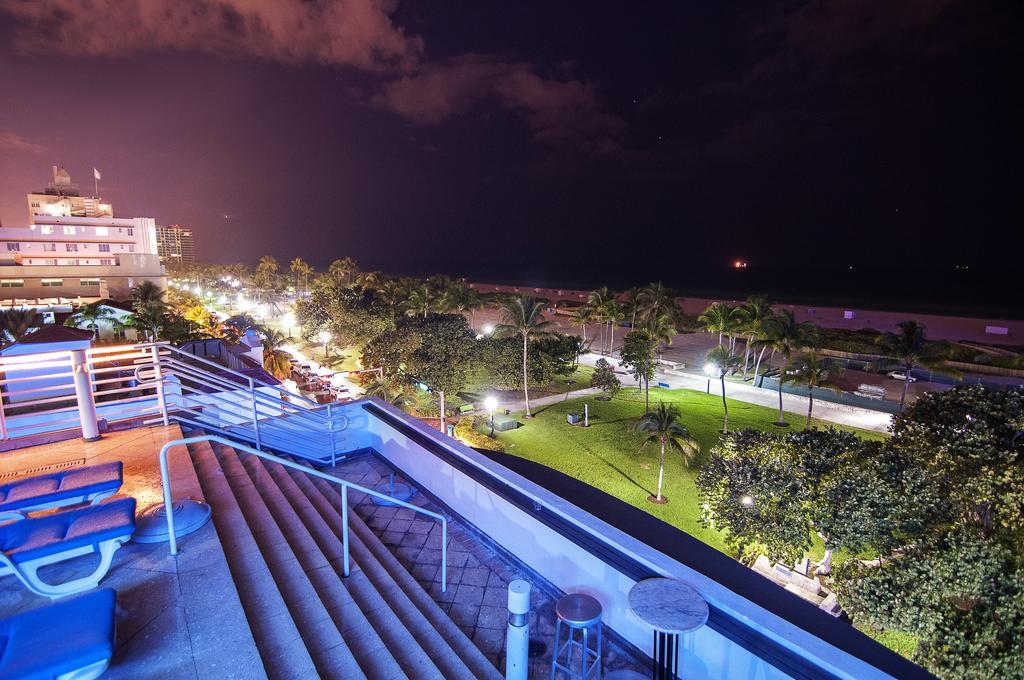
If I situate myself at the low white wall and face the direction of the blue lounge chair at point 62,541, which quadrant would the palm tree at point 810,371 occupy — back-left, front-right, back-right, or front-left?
back-right

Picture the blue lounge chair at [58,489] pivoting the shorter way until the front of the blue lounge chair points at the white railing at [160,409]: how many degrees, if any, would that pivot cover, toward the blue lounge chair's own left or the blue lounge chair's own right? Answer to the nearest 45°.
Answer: approximately 90° to the blue lounge chair's own left

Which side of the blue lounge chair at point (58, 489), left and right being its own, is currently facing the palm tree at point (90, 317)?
left

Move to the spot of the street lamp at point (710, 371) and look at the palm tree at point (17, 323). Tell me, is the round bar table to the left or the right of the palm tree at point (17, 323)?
left

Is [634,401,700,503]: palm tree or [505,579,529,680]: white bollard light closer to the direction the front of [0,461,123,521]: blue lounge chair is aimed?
the palm tree

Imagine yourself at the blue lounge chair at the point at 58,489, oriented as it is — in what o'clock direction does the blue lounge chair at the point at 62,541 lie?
the blue lounge chair at the point at 62,541 is roughly at 3 o'clock from the blue lounge chair at the point at 58,489.

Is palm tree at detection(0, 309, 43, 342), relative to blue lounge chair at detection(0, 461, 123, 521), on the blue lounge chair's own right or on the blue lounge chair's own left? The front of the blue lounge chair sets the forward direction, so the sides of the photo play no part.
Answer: on the blue lounge chair's own left
